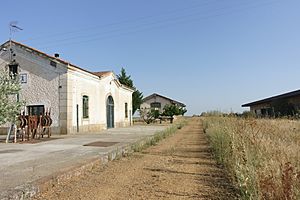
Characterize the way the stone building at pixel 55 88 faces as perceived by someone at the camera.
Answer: facing the viewer and to the right of the viewer

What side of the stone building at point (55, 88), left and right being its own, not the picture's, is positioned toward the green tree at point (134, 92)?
left
